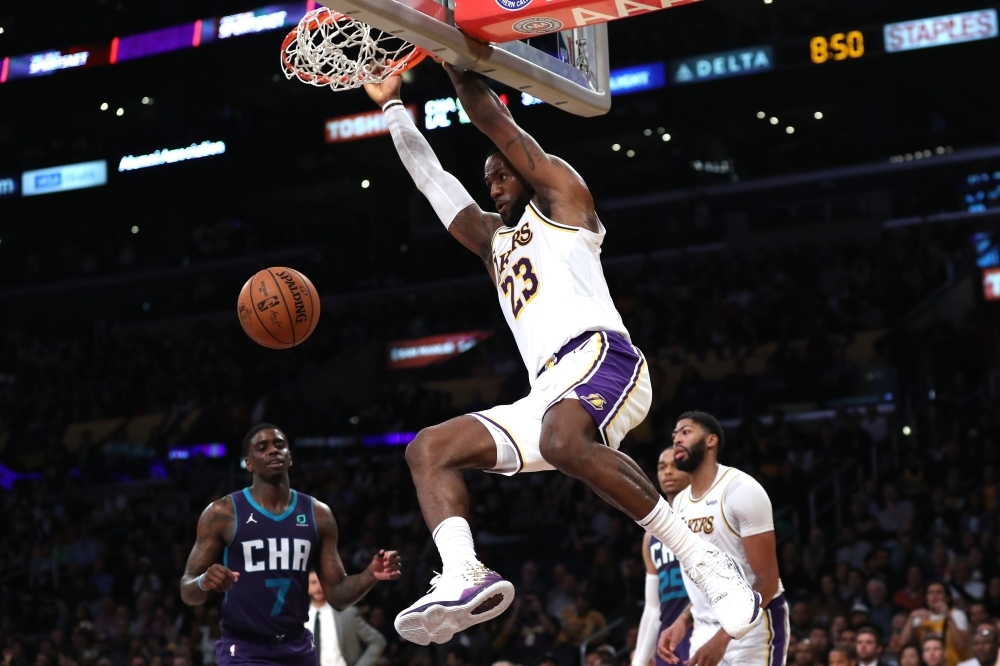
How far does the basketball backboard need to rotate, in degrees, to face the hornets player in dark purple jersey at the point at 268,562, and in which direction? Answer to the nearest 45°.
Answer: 0° — it already faces them

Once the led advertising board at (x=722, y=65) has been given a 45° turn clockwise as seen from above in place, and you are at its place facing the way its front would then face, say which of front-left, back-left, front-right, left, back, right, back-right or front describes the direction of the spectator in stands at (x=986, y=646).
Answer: front-left

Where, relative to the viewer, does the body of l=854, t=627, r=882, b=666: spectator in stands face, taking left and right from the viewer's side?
facing the viewer and to the left of the viewer

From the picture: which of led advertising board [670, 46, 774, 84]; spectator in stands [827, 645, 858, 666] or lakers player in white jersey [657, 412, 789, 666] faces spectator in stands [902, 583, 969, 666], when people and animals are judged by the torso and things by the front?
the led advertising board

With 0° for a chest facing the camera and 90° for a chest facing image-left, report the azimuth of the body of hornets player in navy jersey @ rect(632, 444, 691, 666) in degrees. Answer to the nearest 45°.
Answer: approximately 45°

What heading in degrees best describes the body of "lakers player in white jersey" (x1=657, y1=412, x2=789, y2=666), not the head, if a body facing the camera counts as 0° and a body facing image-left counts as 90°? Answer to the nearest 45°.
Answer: approximately 45°
